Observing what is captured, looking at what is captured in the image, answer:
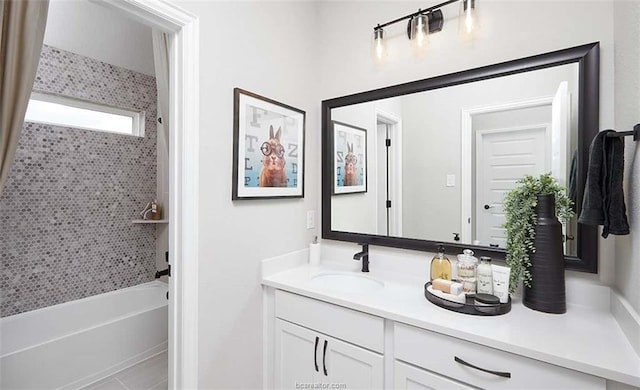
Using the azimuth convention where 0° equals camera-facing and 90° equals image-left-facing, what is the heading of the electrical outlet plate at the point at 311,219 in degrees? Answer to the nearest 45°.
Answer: approximately 315°

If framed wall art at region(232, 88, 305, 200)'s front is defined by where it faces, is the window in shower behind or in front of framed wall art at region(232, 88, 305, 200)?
behind

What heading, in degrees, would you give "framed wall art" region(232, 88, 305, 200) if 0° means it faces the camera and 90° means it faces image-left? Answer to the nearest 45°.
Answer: approximately 315°

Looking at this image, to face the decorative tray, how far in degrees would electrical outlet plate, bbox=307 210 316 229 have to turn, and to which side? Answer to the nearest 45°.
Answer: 0° — it already faces it
